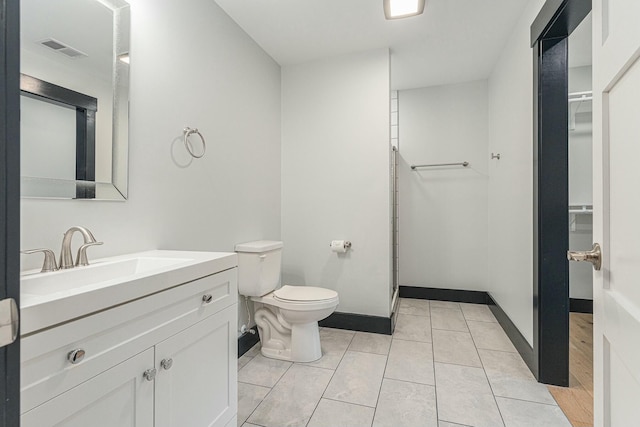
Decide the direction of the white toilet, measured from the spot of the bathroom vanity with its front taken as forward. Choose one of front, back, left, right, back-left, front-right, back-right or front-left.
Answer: left

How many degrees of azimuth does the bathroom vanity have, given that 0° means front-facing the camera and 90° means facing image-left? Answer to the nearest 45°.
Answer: approximately 315°

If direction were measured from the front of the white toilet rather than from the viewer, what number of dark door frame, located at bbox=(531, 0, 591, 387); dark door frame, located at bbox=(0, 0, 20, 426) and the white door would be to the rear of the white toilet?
0

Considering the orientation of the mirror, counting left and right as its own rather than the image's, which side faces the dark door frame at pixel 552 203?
front

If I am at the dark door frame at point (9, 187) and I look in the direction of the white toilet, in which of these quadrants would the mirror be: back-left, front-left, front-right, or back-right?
front-left

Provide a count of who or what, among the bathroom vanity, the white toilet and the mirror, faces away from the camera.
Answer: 0

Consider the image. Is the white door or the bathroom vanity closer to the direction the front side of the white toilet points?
the white door

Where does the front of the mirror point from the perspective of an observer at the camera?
facing the viewer and to the right of the viewer

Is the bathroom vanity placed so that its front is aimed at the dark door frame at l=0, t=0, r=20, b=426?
no

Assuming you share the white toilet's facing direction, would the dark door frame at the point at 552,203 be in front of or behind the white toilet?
in front

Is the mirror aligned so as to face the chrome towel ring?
no

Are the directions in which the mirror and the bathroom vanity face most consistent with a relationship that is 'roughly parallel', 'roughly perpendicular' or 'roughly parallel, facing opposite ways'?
roughly parallel

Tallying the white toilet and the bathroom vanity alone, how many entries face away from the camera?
0

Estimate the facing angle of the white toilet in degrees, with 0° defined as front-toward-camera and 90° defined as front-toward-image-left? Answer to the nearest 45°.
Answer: approximately 315°

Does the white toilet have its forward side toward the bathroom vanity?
no

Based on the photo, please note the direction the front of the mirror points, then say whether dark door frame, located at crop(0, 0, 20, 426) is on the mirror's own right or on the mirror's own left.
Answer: on the mirror's own right

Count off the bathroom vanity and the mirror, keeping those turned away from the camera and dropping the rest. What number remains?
0
